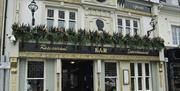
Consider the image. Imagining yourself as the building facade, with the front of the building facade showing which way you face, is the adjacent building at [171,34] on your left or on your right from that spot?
on your left

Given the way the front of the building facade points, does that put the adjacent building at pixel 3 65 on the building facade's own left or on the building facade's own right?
on the building facade's own right

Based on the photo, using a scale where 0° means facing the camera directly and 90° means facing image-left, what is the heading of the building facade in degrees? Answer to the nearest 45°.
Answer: approximately 0°
